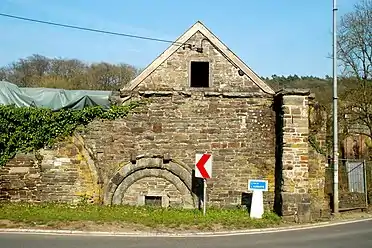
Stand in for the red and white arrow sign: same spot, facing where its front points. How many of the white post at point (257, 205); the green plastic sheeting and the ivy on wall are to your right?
2

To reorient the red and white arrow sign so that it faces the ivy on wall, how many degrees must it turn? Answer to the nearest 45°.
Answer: approximately 90° to its right

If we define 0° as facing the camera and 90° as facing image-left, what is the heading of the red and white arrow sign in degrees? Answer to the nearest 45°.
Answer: approximately 0°

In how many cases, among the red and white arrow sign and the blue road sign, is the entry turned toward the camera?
2

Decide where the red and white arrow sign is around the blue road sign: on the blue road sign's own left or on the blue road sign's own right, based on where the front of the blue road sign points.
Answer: on the blue road sign's own right

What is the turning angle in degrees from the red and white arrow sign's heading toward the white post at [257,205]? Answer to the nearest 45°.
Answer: approximately 90° to its left

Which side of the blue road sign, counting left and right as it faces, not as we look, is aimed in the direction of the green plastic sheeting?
right

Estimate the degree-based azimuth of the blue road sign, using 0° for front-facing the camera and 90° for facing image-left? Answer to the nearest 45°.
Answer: approximately 0°
